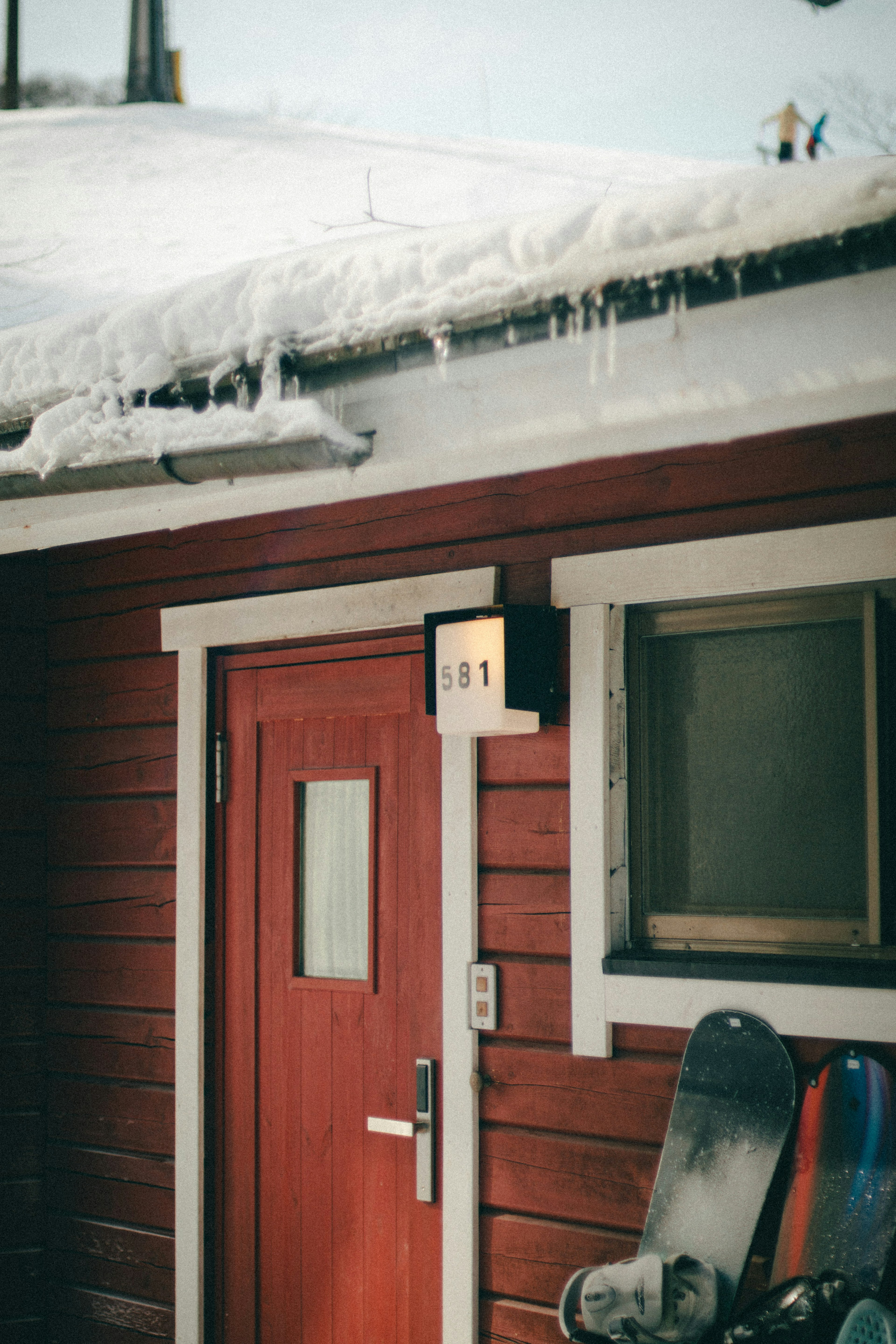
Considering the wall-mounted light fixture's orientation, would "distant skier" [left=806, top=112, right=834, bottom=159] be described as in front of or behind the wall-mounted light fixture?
behind

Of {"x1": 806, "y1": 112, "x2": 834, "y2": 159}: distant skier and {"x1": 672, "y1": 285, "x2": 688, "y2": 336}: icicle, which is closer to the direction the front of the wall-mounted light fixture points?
the icicle

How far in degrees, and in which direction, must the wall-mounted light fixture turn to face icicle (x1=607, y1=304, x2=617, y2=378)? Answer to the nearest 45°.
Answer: approximately 45° to its left

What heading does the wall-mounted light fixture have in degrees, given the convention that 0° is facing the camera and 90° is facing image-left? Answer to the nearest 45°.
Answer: approximately 45°

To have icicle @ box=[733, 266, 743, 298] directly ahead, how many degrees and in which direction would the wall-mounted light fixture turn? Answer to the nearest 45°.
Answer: approximately 45° to its left

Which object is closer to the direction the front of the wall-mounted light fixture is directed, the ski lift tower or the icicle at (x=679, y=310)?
the icicle

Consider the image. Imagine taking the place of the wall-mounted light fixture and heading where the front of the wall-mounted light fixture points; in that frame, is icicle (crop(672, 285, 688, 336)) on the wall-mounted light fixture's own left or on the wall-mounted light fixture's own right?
on the wall-mounted light fixture's own left

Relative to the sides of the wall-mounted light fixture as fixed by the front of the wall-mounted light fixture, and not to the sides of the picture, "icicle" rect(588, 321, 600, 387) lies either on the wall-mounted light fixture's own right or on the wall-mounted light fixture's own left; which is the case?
on the wall-mounted light fixture's own left
